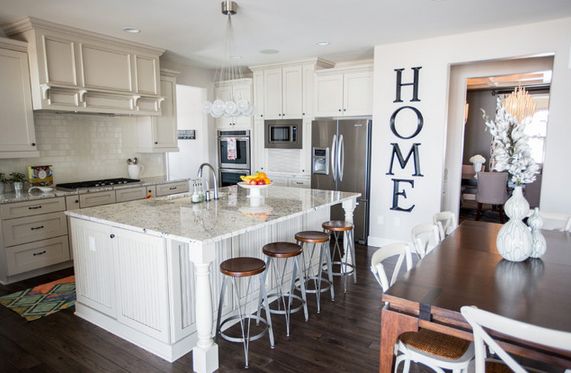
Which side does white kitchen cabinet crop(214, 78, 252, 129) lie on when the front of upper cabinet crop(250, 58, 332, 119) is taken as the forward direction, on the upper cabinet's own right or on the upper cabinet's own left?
on the upper cabinet's own right

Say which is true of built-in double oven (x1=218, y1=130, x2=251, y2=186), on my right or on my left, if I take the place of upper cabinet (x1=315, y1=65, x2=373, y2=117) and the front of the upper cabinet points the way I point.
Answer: on my right

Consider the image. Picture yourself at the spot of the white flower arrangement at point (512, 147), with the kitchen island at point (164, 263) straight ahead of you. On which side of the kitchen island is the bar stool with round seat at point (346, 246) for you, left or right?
right

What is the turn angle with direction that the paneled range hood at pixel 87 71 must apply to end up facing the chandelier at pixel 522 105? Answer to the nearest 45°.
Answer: approximately 45° to its left

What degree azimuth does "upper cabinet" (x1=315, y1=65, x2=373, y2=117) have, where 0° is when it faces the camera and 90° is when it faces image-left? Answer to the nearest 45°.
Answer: approximately 45°

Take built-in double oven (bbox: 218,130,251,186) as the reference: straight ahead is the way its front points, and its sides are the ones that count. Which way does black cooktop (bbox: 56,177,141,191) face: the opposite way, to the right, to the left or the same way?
to the left

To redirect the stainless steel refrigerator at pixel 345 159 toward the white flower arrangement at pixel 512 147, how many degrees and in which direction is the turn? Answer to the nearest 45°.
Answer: approximately 45° to its left

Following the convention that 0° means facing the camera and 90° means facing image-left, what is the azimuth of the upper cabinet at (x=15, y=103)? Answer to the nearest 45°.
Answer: approximately 315°
